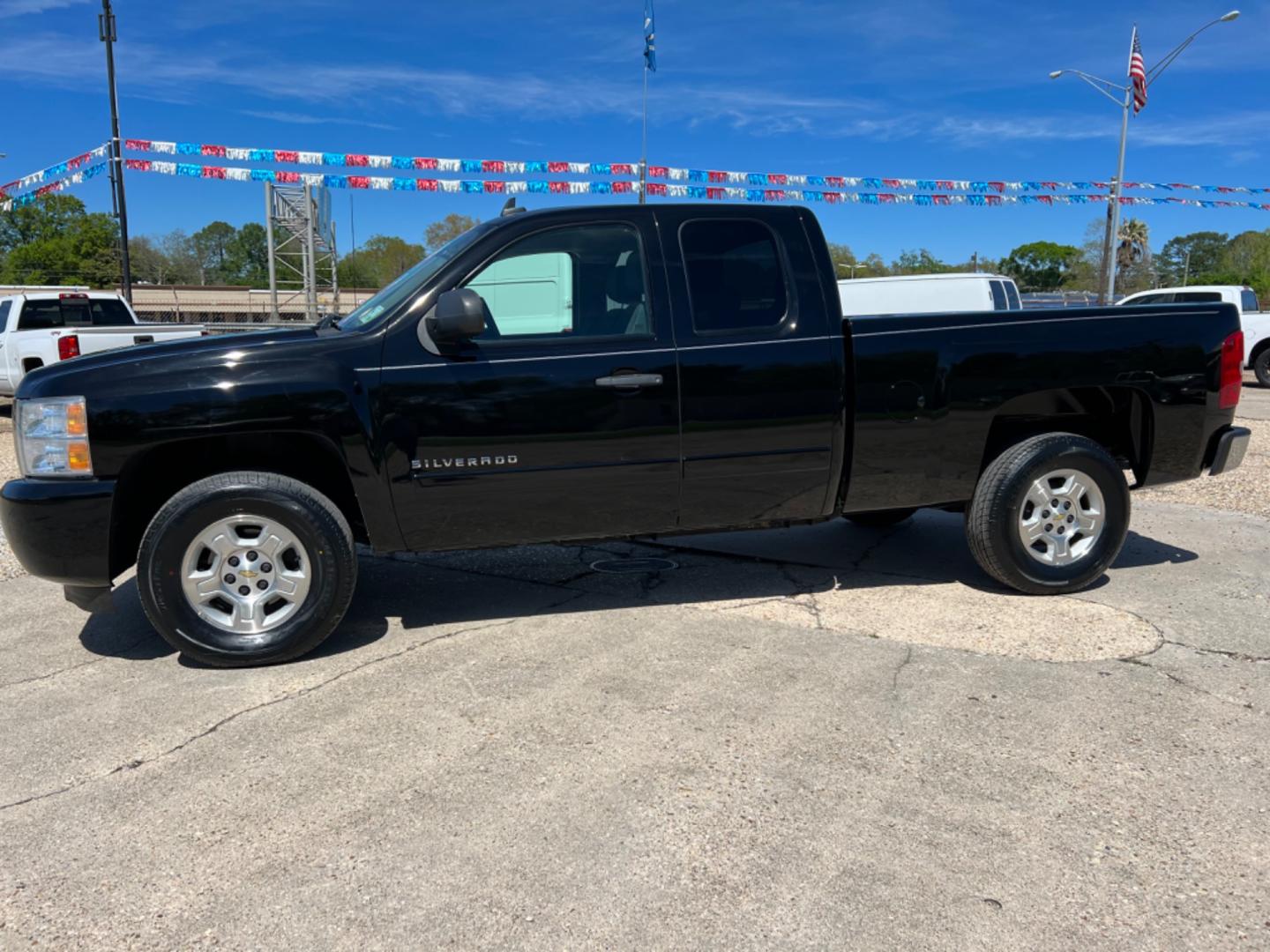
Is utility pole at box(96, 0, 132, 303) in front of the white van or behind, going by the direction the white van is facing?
behind

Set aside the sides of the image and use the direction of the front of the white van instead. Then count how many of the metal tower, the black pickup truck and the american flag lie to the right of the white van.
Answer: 1

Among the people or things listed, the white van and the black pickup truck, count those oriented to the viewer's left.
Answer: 1

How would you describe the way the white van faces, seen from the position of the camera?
facing to the right of the viewer

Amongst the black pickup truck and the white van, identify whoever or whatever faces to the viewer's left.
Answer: the black pickup truck

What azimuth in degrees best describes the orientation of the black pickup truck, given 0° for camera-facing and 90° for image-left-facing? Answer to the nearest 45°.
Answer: approximately 90°

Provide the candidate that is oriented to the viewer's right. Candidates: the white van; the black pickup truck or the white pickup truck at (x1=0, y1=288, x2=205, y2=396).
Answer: the white van

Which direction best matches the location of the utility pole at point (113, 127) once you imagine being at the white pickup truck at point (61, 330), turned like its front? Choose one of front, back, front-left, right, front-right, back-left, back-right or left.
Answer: front-right

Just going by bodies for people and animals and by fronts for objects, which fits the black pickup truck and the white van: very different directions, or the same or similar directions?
very different directions

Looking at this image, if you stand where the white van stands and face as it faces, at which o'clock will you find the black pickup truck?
The black pickup truck is roughly at 3 o'clock from the white van.

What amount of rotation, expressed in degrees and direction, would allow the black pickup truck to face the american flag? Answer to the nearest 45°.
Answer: approximately 135° to its right

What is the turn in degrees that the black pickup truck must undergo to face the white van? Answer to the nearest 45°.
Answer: approximately 135° to its right
